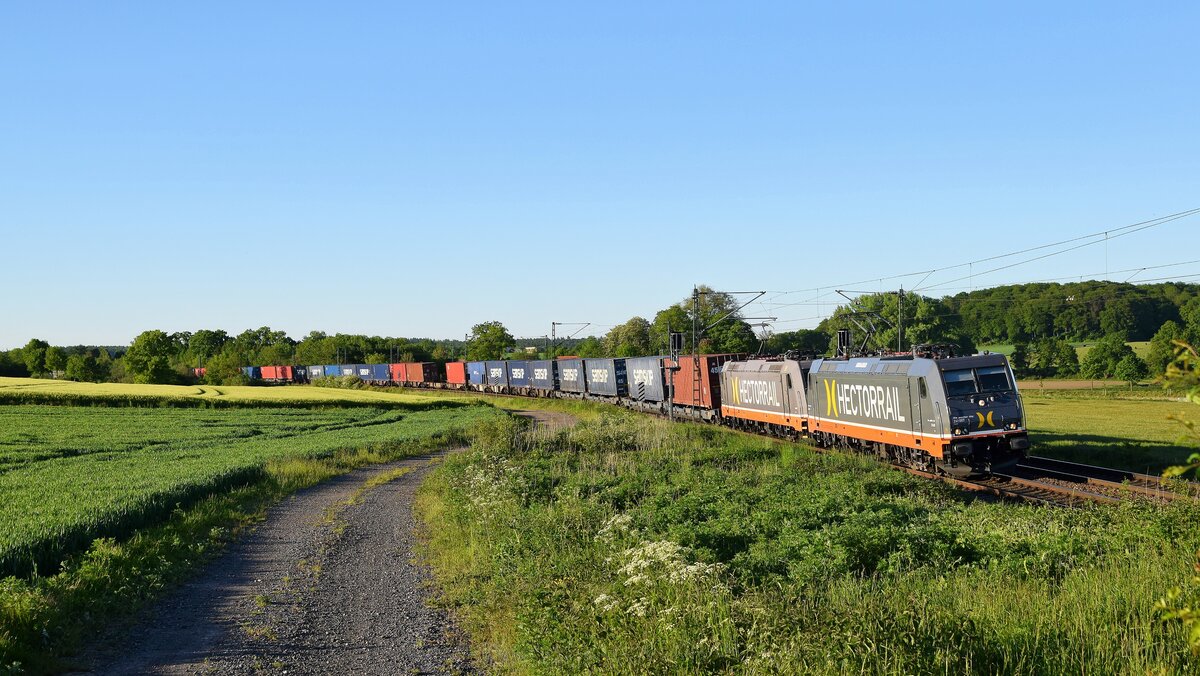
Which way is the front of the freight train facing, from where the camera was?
facing the viewer and to the right of the viewer
